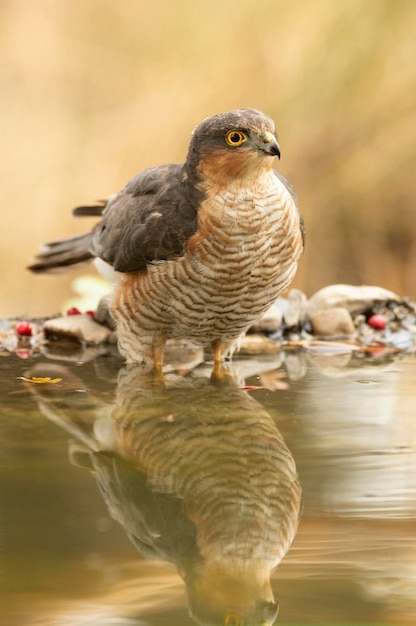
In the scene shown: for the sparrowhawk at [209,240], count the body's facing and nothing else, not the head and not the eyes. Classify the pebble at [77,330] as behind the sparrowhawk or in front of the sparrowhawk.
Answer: behind

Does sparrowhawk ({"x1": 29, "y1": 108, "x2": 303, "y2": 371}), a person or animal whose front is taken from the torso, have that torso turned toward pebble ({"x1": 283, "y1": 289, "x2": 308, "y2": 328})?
no

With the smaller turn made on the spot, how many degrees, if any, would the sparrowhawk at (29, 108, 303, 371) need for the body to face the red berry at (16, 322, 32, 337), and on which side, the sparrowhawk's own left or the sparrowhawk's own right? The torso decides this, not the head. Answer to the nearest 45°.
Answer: approximately 180°

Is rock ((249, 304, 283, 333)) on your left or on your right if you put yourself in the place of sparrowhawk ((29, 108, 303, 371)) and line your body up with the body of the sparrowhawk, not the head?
on your left

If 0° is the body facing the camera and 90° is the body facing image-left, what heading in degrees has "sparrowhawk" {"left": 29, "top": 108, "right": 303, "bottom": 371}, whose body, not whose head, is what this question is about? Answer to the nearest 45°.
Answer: approximately 315°

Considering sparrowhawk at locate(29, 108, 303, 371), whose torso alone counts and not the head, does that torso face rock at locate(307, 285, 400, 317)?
no

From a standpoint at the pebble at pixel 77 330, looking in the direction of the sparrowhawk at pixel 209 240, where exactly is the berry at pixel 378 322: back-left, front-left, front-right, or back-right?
front-left

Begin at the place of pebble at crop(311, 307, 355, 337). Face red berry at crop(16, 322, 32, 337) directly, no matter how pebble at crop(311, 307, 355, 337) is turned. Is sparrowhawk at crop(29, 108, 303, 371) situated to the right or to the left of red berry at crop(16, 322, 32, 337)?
left

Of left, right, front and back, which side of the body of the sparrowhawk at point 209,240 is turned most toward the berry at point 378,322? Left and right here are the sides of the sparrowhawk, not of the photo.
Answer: left

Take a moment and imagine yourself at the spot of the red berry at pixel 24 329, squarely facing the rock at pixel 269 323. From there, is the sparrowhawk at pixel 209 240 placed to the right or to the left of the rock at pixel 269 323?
right

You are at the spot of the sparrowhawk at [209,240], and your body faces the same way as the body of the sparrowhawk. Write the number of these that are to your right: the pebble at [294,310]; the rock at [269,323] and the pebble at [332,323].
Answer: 0

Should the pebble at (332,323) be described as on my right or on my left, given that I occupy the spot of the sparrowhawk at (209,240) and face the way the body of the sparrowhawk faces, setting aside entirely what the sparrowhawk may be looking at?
on my left
